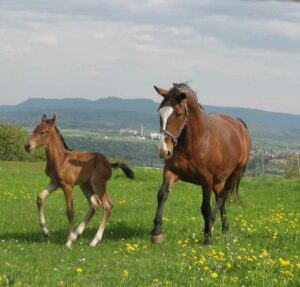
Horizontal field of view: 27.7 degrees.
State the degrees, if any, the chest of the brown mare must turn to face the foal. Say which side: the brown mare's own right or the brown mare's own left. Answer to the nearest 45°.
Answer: approximately 45° to the brown mare's own right

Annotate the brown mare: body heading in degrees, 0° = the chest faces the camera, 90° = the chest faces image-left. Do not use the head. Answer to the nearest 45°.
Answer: approximately 45°
